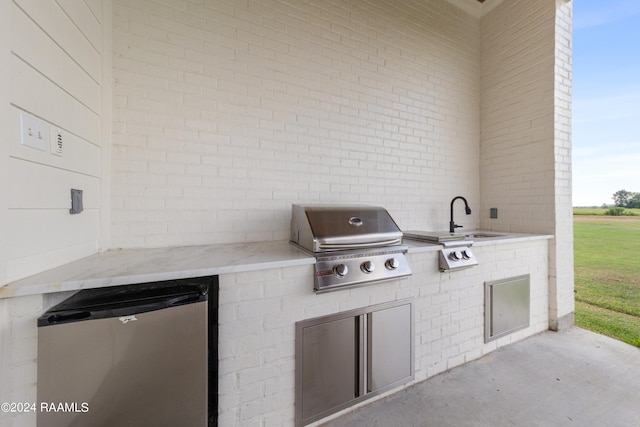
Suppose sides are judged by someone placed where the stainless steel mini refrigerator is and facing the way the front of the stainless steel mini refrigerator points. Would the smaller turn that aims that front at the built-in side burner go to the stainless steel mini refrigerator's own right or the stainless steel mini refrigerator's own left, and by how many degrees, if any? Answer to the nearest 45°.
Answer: approximately 90° to the stainless steel mini refrigerator's own left

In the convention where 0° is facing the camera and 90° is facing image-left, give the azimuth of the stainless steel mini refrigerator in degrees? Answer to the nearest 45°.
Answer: approximately 0°

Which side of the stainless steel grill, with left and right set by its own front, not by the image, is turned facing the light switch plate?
right

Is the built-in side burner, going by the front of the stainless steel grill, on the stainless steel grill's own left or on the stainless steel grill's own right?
on the stainless steel grill's own left

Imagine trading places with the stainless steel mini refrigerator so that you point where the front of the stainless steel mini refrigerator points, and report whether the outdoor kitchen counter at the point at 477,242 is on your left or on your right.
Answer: on your left

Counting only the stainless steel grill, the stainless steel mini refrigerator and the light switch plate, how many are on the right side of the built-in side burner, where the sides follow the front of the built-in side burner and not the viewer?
3

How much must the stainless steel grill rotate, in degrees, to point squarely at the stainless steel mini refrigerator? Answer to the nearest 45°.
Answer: approximately 90° to its right

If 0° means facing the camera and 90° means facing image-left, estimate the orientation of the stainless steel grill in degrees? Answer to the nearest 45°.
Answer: approximately 315°
